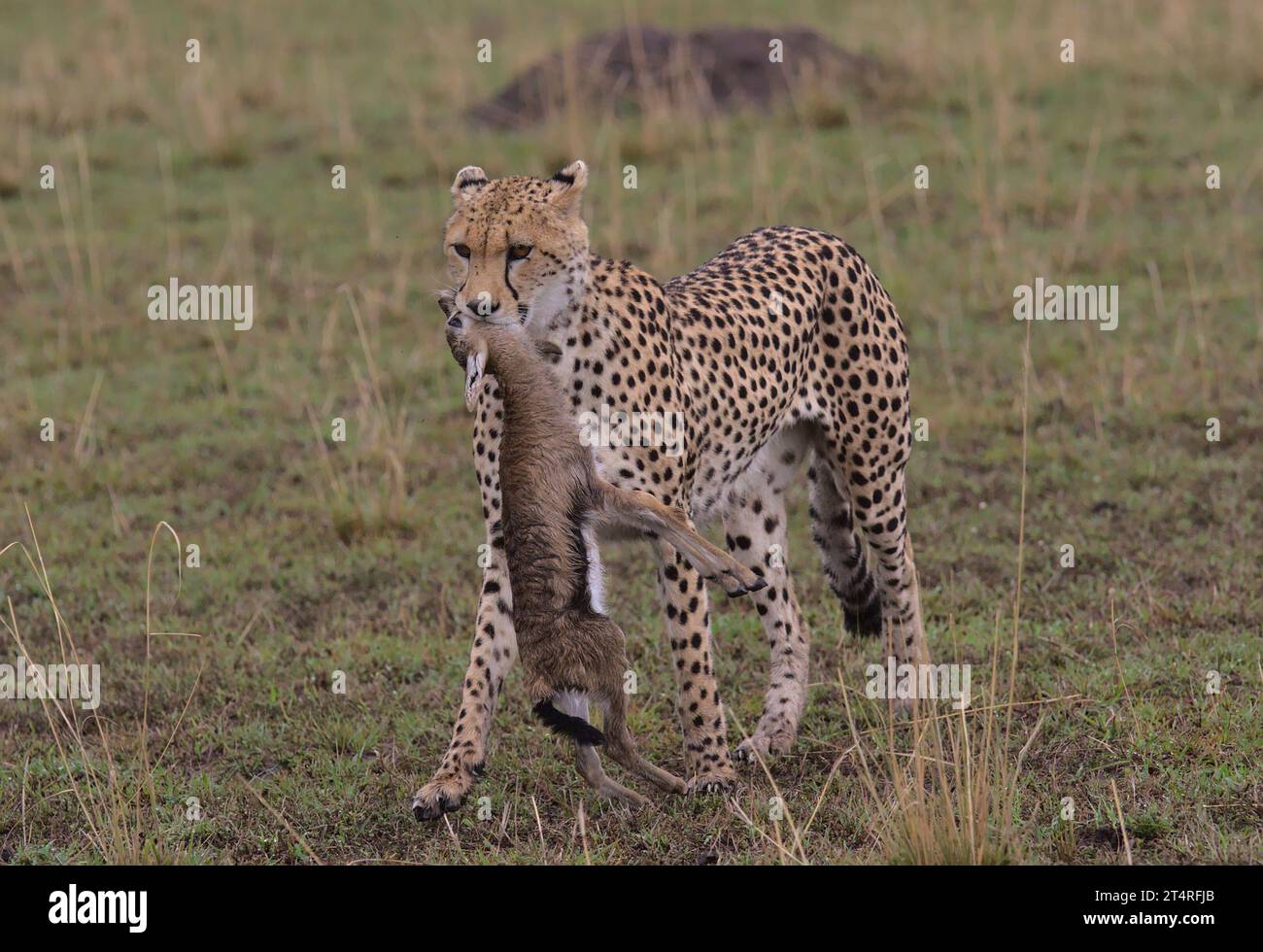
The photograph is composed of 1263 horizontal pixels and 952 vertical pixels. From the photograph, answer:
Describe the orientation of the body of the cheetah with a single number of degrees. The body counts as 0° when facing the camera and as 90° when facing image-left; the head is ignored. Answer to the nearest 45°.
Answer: approximately 45°
